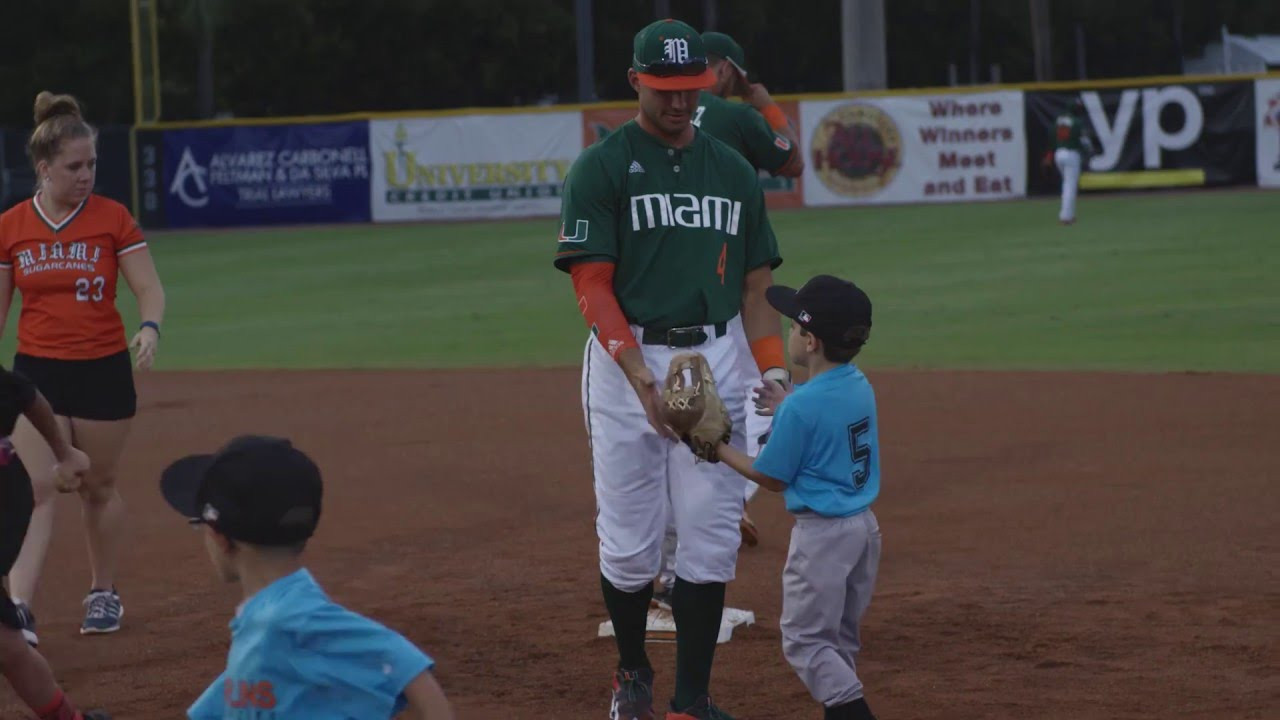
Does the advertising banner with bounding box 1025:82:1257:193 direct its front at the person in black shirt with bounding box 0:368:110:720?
yes

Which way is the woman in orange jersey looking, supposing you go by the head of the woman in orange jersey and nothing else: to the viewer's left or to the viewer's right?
to the viewer's right

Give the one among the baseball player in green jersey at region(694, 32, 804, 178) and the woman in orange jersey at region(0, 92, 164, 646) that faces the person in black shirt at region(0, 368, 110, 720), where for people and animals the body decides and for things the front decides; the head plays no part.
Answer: the woman in orange jersey

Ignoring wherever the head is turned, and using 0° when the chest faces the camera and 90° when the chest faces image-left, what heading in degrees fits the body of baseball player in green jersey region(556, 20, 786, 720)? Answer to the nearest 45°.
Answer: approximately 0°

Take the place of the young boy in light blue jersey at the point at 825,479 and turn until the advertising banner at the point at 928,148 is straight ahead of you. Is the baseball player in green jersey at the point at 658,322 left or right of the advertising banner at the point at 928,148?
left

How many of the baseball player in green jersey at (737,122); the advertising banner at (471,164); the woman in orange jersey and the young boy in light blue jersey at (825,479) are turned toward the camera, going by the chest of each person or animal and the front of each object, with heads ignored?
2

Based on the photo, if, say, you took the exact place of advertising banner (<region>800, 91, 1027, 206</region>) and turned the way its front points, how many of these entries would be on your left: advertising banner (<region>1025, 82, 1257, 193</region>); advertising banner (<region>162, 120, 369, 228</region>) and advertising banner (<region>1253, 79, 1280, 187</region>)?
2

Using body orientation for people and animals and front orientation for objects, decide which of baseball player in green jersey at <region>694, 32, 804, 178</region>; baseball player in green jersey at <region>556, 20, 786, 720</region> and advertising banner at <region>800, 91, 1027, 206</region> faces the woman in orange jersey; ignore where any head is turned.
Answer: the advertising banner

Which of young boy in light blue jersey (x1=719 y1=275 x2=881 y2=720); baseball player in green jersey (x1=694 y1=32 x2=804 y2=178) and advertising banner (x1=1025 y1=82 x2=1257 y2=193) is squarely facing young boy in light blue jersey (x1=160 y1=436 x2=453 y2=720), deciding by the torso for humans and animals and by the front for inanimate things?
the advertising banner

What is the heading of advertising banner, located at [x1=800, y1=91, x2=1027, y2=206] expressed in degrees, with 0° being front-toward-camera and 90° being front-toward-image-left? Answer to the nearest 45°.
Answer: approximately 0°

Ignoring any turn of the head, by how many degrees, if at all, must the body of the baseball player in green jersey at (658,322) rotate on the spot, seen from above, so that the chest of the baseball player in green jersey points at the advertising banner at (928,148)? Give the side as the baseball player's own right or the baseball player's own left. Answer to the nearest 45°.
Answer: approximately 180°

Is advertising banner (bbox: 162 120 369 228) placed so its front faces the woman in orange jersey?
yes

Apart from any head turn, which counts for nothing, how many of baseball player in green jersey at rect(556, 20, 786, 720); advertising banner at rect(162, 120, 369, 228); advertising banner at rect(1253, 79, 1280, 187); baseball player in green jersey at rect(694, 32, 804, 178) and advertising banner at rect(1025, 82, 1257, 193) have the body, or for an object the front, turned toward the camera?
4

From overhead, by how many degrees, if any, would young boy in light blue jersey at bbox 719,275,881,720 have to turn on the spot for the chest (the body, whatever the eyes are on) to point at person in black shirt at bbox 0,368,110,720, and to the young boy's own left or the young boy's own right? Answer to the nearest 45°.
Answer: approximately 45° to the young boy's own left
